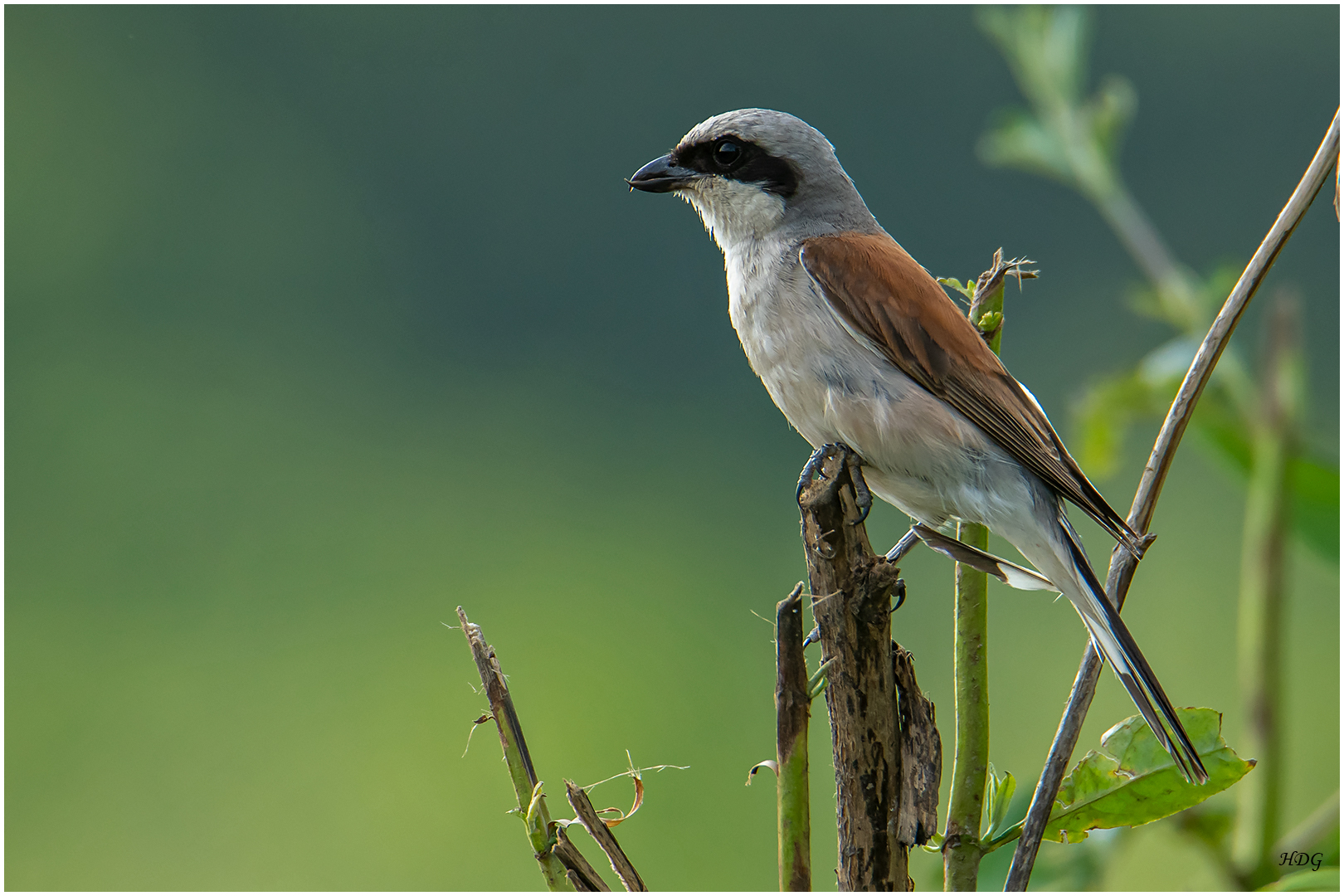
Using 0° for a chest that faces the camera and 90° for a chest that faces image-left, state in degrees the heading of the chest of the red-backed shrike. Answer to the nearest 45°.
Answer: approximately 90°
